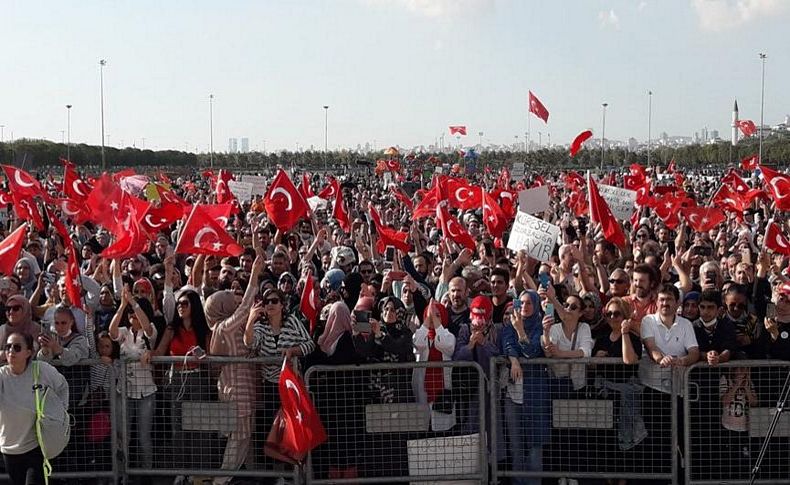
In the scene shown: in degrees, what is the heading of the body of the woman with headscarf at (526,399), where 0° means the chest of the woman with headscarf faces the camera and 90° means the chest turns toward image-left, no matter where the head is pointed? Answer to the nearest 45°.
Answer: approximately 45°

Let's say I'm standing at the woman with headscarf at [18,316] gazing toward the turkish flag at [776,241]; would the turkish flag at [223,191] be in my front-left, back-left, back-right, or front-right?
front-left

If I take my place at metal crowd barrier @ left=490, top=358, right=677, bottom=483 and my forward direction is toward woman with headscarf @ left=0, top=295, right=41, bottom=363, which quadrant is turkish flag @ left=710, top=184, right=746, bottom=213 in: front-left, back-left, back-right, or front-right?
back-right

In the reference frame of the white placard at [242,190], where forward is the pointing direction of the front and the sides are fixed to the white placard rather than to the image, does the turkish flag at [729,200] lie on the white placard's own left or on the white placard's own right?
on the white placard's own left

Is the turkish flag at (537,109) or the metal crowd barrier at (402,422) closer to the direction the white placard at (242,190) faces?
the metal crowd barrier

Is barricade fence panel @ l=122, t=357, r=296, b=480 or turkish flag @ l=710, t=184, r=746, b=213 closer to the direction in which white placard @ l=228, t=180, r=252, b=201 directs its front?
the barricade fence panel

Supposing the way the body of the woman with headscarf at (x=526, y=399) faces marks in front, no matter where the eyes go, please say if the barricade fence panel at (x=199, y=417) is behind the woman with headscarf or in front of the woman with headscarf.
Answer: in front

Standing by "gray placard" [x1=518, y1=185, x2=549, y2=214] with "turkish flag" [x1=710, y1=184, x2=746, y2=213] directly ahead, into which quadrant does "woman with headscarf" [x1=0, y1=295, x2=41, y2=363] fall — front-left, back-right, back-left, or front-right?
back-right

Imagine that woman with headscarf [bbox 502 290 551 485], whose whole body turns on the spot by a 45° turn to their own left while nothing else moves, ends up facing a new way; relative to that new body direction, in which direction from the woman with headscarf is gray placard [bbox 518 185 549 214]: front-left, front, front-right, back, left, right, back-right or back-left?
back

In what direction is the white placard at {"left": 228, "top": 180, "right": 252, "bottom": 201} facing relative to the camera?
toward the camera

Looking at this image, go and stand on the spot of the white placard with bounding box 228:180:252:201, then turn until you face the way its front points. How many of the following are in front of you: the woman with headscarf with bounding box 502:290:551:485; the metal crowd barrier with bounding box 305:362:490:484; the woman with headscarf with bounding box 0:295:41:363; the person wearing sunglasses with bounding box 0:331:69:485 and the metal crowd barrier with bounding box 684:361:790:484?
5

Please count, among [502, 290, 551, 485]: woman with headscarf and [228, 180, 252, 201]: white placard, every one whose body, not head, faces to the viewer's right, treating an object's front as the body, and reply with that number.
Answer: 0

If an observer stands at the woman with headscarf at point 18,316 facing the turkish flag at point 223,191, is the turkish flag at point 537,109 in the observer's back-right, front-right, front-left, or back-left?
front-right

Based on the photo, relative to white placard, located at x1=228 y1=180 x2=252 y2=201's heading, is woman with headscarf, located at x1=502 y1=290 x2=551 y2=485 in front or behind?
in front

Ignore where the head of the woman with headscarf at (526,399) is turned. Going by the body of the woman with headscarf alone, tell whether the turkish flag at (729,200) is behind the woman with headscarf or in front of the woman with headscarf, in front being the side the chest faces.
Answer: behind
